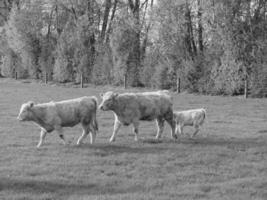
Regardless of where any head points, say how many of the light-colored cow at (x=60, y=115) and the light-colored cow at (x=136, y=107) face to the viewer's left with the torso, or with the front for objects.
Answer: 2

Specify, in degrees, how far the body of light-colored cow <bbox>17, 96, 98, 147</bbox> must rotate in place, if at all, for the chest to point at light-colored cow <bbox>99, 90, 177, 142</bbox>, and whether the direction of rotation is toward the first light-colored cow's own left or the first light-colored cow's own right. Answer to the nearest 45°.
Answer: approximately 180°

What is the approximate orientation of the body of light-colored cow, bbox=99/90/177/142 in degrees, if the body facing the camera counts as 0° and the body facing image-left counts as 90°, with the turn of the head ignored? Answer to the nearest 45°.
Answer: approximately 90°

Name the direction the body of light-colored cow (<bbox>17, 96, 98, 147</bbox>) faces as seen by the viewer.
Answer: to the viewer's left

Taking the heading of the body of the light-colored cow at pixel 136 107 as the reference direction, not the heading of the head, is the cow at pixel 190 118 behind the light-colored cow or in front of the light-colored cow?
behind
